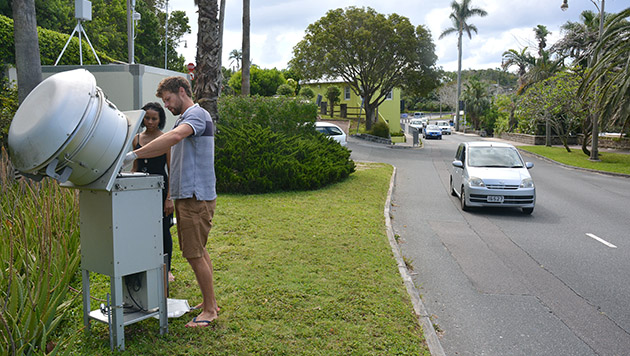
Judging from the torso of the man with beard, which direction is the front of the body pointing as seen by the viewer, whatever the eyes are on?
to the viewer's left

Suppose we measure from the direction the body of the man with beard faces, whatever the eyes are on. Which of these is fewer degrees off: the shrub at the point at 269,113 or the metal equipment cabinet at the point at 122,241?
the metal equipment cabinet

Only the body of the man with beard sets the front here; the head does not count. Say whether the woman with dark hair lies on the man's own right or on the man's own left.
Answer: on the man's own right

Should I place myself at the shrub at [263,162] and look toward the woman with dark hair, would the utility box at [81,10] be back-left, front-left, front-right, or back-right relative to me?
front-right

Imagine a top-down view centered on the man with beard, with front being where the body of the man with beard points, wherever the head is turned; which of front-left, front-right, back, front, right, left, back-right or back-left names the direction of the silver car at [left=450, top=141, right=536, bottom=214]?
back-right

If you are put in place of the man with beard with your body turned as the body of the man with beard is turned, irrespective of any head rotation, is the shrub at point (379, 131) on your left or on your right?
on your right

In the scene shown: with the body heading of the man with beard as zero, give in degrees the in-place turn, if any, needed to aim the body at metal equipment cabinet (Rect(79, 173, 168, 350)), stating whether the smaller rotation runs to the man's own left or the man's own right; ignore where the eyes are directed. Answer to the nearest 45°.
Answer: approximately 45° to the man's own left

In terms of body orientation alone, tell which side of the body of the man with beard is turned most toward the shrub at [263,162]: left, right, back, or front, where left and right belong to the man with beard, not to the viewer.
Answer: right

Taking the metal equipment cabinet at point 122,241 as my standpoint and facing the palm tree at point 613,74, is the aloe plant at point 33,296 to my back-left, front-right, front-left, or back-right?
back-left

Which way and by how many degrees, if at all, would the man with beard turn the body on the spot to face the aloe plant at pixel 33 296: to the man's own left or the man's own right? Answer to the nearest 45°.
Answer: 0° — they already face it

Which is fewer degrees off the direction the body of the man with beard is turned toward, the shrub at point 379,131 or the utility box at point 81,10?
the utility box

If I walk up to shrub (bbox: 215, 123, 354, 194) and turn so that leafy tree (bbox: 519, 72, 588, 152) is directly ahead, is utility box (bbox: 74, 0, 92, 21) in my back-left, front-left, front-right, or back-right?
back-left

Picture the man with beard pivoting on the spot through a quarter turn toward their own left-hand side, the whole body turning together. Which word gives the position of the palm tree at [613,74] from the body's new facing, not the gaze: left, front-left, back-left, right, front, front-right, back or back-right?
back-left

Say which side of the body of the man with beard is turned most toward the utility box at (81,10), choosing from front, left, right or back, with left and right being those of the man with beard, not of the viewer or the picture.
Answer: right
